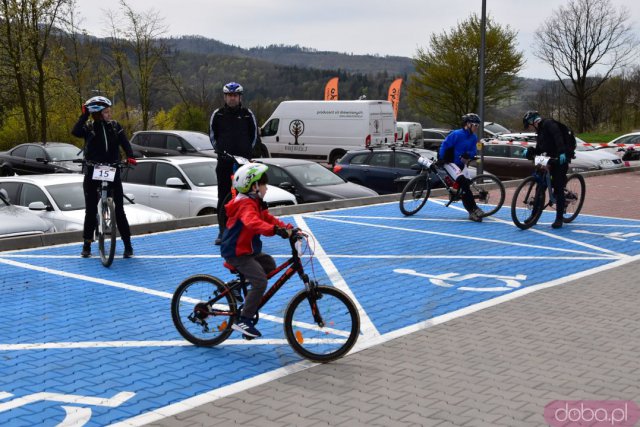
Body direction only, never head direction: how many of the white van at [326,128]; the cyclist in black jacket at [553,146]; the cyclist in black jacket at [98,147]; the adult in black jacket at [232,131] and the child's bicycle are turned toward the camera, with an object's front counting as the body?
2

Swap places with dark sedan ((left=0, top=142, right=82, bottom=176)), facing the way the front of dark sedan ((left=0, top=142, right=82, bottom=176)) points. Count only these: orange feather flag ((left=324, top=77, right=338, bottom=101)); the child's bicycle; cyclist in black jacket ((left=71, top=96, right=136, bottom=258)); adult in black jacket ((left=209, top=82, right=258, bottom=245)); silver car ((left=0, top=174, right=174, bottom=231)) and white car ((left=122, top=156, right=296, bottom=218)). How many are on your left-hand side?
1

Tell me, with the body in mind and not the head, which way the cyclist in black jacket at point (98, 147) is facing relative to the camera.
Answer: toward the camera

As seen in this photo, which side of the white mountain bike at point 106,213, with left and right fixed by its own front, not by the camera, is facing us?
front

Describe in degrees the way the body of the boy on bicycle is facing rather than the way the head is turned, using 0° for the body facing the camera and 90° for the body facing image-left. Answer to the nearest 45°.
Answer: approximately 270°

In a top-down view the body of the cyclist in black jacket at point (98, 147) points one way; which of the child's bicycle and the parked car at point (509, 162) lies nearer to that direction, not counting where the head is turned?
the child's bicycle

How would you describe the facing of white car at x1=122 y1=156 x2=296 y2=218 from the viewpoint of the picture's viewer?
facing the viewer and to the right of the viewer

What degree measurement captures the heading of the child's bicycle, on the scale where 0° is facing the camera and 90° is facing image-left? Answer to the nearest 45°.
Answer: approximately 270°

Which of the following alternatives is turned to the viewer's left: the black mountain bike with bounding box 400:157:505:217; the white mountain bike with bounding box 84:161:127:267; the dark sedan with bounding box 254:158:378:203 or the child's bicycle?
the black mountain bike with bounding box 400:157:505:217

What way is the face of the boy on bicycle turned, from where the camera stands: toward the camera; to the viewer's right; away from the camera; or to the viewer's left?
to the viewer's right

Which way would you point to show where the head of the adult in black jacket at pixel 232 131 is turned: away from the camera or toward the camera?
toward the camera

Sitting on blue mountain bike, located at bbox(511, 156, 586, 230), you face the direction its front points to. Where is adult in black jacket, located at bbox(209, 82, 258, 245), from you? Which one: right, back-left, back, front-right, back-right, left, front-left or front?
front

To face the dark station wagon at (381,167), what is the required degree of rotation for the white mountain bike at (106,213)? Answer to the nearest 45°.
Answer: approximately 135° to its left

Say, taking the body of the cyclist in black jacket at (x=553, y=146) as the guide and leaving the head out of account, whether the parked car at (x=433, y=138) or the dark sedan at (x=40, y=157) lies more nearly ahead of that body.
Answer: the dark sedan
